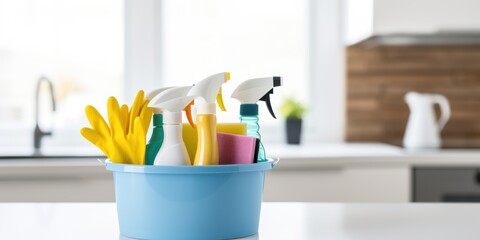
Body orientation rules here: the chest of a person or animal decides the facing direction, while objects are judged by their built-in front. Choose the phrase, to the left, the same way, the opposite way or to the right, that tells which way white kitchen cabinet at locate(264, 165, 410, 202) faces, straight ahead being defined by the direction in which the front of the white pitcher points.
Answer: to the left

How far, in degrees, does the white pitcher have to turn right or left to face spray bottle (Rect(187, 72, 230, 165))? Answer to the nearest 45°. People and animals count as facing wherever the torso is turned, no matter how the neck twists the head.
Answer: approximately 90° to its left

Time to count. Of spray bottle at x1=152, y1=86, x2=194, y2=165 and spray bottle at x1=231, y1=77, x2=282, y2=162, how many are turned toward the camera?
0

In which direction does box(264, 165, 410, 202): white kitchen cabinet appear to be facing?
toward the camera

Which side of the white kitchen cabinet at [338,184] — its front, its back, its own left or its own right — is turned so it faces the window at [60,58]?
right

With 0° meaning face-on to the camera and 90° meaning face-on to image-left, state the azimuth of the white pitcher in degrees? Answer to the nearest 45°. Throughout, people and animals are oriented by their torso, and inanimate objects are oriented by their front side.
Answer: approximately 90°

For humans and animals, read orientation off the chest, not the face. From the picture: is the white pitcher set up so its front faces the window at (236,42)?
yes

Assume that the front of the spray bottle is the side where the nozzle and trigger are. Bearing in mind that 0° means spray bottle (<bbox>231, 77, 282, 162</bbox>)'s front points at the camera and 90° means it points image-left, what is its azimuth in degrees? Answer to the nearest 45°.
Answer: approximately 270°

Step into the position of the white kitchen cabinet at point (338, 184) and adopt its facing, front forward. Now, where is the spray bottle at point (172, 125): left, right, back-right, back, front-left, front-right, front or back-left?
front
